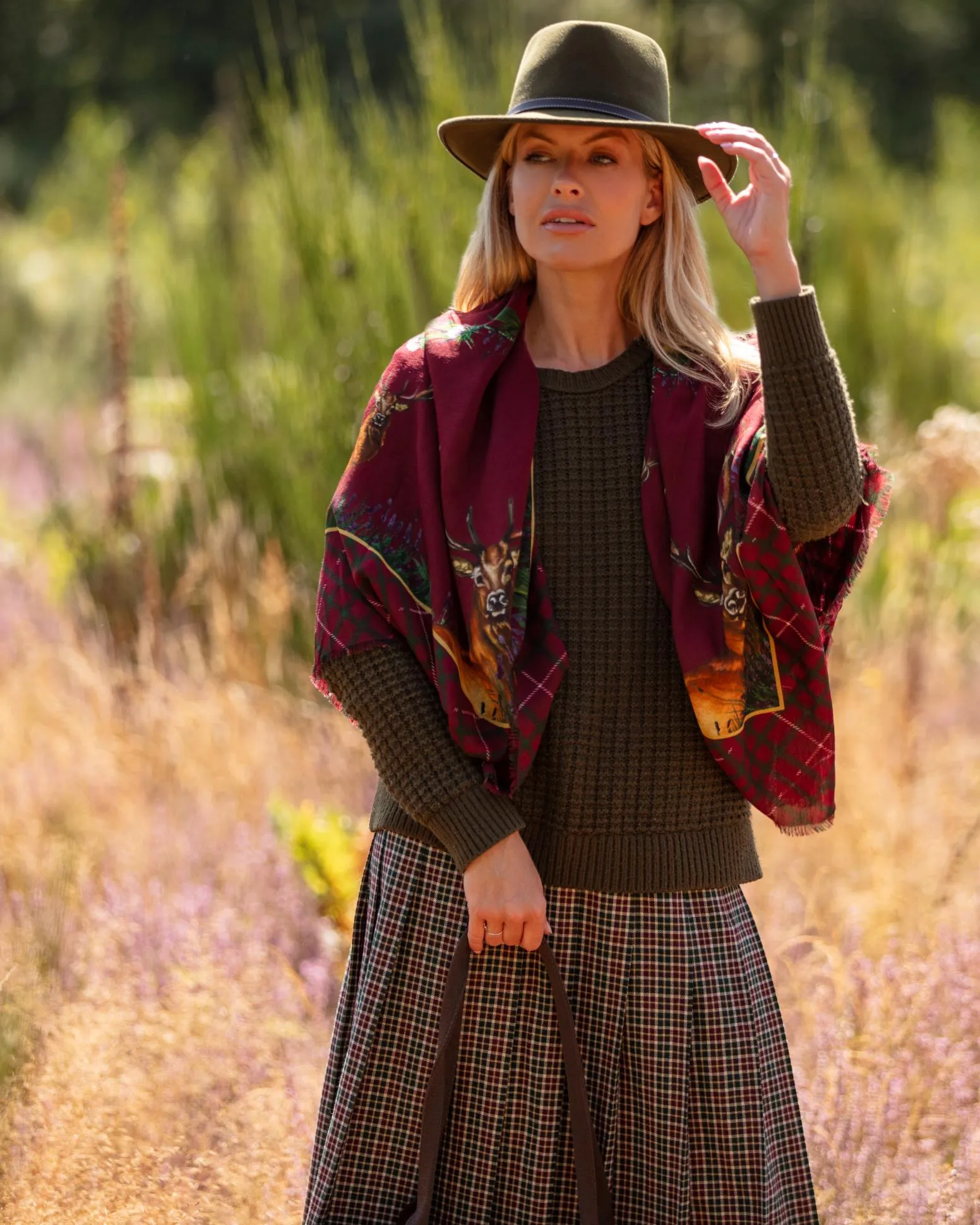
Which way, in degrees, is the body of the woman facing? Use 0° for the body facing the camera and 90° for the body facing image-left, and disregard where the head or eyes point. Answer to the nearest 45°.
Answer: approximately 0°
